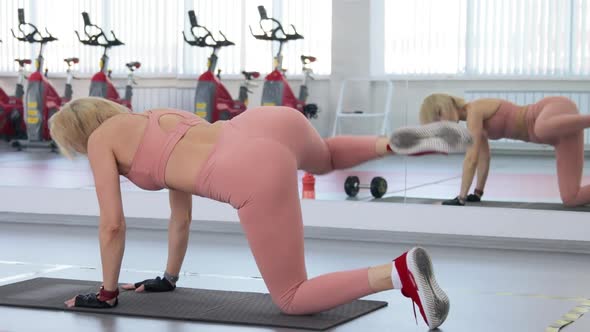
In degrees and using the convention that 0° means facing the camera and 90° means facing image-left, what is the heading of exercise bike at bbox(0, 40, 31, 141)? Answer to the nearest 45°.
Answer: approximately 90°

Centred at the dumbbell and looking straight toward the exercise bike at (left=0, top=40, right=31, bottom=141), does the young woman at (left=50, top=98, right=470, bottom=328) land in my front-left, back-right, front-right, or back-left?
back-left

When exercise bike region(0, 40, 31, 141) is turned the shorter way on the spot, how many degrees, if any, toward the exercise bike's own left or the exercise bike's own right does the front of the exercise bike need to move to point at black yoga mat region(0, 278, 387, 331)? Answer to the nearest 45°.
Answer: approximately 90° to the exercise bike's own left

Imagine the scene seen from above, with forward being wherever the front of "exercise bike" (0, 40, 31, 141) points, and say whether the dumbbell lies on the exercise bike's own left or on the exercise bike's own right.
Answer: on the exercise bike's own left

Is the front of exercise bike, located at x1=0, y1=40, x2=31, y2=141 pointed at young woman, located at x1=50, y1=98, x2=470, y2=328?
no

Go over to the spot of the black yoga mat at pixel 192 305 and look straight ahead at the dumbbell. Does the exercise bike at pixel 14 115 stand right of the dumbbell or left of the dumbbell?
left

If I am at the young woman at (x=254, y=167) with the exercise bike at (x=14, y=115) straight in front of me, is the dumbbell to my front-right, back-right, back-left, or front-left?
front-right
